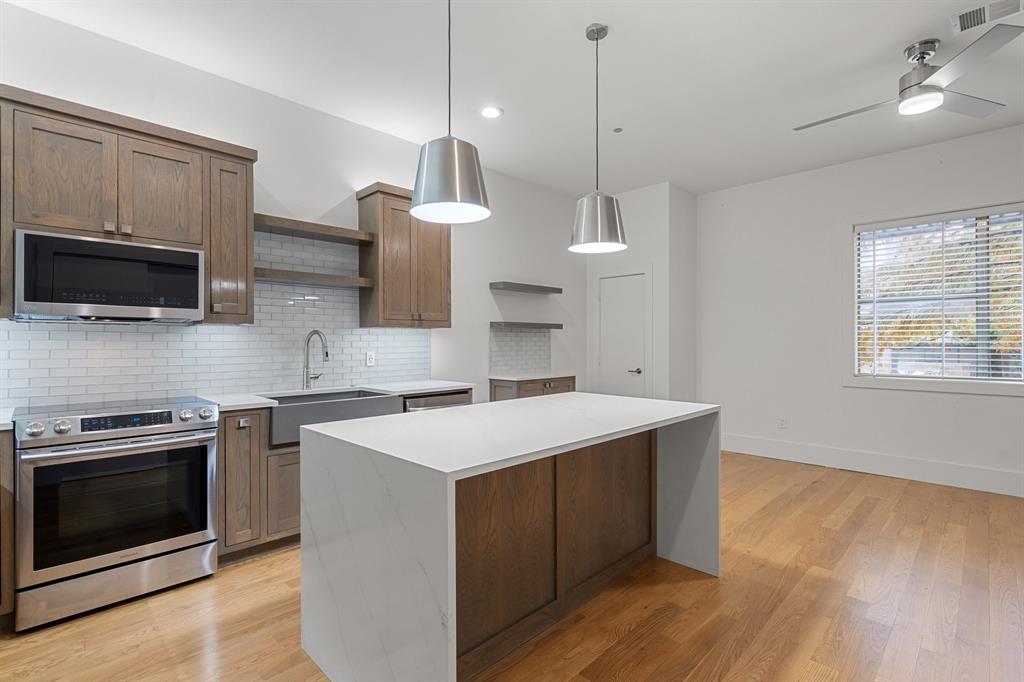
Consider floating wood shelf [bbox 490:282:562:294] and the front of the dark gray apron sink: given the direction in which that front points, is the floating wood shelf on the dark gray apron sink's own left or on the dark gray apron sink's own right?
on the dark gray apron sink's own left

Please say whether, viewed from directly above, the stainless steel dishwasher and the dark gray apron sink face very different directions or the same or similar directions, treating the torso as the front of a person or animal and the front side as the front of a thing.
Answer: same or similar directions

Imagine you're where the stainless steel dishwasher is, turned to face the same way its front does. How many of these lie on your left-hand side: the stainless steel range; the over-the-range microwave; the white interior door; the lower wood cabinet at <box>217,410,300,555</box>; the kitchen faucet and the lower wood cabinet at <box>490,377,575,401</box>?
2

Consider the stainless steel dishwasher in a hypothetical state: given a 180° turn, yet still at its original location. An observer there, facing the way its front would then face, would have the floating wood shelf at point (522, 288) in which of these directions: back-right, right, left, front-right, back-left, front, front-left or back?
right

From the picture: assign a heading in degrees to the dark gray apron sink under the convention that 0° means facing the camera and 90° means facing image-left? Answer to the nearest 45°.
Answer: approximately 315°

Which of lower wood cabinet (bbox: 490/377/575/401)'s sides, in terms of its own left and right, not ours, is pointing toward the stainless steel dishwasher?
right

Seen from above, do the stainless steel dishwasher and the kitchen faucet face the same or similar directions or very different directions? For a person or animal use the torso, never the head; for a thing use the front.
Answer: same or similar directions

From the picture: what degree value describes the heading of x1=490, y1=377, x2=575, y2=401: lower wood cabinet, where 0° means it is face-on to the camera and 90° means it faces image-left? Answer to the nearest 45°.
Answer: approximately 315°

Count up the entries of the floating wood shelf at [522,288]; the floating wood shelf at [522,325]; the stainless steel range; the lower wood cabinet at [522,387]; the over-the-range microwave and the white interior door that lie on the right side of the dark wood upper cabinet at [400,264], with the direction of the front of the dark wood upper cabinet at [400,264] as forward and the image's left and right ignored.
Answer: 2

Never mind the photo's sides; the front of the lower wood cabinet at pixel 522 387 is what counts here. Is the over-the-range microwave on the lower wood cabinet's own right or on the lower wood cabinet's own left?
on the lower wood cabinet's own right

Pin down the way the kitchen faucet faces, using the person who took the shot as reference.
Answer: facing the viewer and to the right of the viewer

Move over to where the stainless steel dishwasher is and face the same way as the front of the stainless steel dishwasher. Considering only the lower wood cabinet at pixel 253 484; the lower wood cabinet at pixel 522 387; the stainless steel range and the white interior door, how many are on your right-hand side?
2

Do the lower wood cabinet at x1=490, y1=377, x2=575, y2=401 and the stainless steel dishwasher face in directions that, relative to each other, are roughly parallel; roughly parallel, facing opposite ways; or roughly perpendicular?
roughly parallel

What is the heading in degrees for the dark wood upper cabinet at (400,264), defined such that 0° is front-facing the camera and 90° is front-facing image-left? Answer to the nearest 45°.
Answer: approximately 315°

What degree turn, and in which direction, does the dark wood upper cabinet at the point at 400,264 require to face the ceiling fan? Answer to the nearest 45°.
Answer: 0° — it already faces it

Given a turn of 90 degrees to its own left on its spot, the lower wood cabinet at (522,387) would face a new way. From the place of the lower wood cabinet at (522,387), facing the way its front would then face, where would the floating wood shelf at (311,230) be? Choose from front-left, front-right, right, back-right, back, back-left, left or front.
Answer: back

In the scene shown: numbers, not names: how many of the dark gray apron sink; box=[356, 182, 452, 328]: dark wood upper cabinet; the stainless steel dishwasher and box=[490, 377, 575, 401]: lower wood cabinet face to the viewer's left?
0
